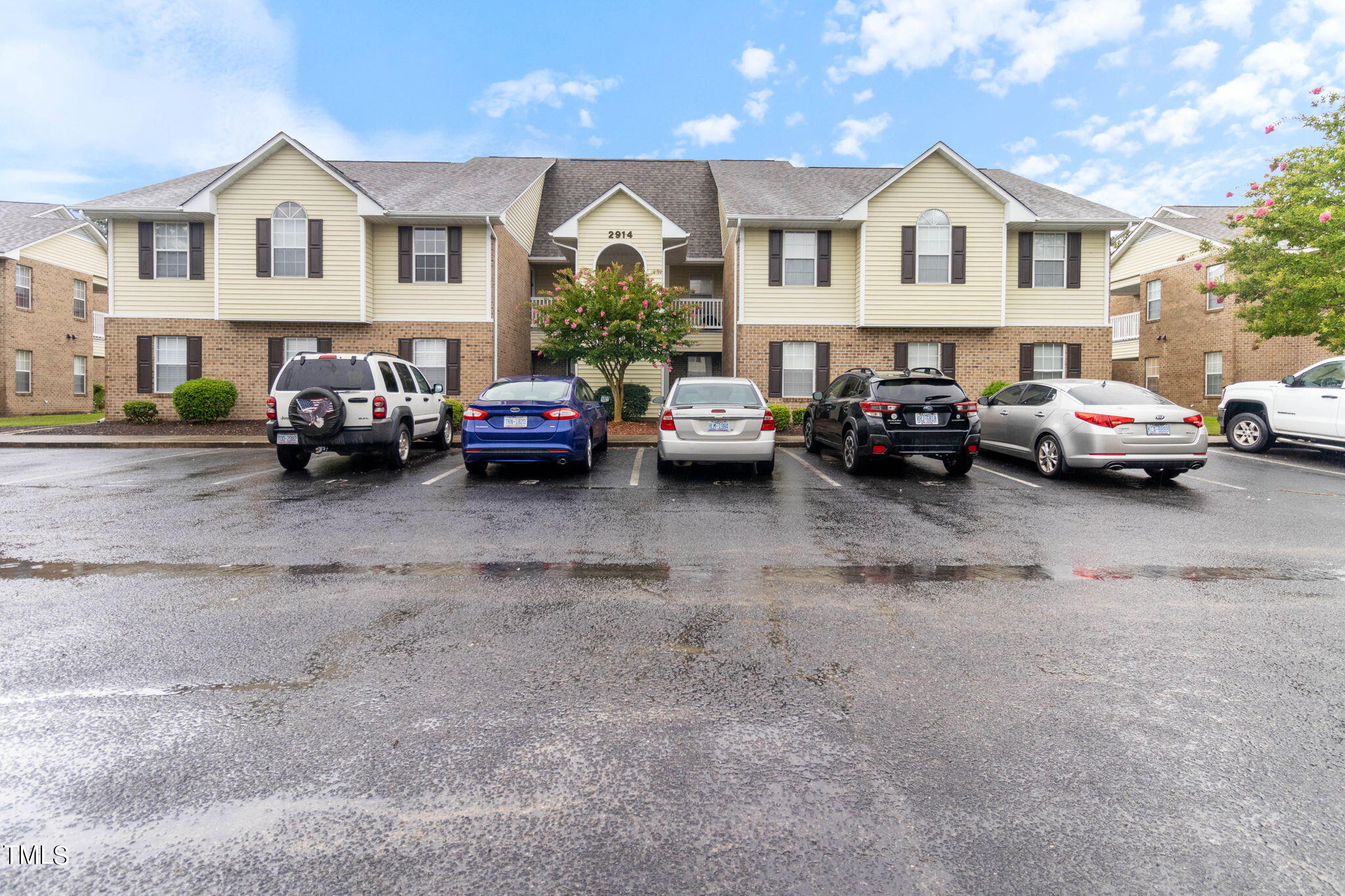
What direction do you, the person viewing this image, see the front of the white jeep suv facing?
facing away from the viewer and to the right of the viewer

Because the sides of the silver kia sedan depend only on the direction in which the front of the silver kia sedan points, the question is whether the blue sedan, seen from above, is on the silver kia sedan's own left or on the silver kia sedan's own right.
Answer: on the silver kia sedan's own left

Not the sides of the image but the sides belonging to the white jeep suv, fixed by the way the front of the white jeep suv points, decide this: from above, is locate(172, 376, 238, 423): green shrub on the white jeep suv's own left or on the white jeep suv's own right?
on the white jeep suv's own left

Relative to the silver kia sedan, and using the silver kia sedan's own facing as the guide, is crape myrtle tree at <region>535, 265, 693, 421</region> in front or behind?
in front

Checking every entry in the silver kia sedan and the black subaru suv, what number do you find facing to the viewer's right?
0

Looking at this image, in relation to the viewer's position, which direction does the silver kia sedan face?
facing away from the viewer and to the left of the viewer

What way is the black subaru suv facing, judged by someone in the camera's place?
facing away from the viewer and to the left of the viewer
